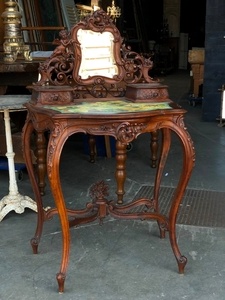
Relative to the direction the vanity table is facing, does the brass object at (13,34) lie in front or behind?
behind

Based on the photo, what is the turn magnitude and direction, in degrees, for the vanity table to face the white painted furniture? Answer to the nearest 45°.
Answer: approximately 135° to its right

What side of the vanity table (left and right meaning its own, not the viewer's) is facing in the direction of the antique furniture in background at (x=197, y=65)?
back

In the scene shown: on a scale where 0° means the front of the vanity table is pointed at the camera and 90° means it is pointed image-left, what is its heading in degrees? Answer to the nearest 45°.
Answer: approximately 0°
